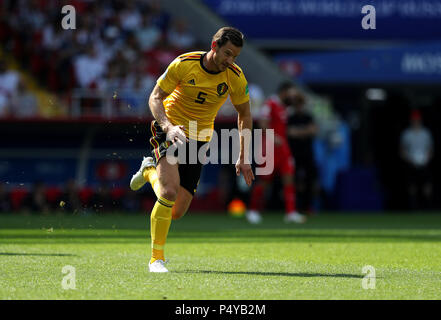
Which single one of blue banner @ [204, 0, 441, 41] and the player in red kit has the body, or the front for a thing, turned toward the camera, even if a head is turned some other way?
the blue banner

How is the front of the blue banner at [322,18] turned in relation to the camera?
facing the viewer

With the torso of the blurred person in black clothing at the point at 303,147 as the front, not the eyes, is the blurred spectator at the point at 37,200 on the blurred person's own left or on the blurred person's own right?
on the blurred person's own right

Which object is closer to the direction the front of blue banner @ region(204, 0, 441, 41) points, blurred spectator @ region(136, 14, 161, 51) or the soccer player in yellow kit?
the soccer player in yellow kit

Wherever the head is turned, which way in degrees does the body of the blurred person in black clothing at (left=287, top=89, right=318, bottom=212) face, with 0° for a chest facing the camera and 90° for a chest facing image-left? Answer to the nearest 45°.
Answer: approximately 45°

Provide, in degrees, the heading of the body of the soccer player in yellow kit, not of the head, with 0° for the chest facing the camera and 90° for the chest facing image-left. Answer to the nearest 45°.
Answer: approximately 315°

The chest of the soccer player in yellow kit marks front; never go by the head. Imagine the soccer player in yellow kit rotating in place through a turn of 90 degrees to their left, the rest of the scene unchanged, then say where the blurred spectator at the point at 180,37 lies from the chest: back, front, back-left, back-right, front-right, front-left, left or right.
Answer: front-left

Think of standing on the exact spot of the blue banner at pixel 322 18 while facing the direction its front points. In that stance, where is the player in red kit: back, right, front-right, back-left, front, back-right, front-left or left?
front

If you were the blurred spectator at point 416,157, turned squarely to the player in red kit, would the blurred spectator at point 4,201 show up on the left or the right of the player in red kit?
right

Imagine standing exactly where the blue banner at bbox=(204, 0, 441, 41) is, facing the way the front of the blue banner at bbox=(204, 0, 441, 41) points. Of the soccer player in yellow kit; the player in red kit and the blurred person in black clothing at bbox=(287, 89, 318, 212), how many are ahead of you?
3
